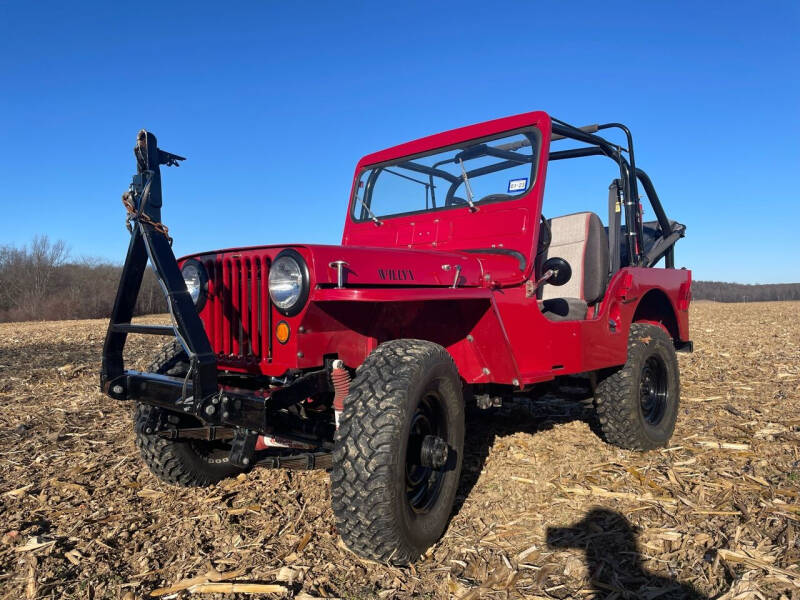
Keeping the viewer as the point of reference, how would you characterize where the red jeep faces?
facing the viewer and to the left of the viewer
